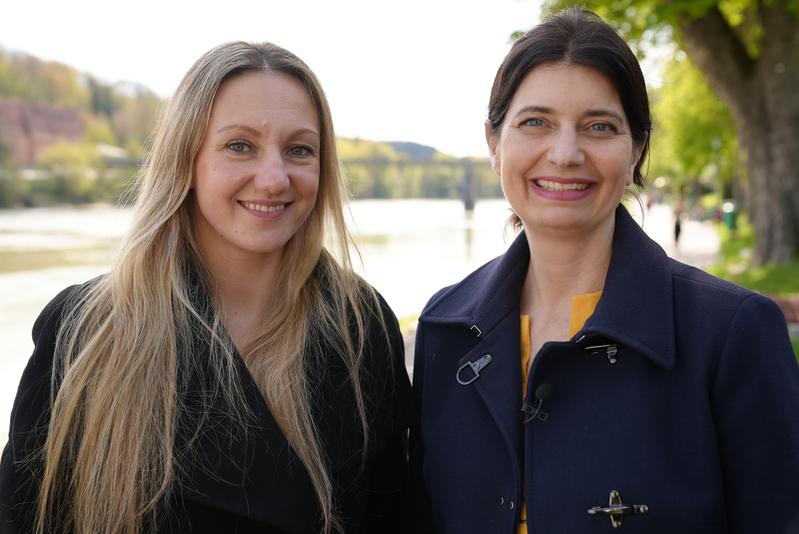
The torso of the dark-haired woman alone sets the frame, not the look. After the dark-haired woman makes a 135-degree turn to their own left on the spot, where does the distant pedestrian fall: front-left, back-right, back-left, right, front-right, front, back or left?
left

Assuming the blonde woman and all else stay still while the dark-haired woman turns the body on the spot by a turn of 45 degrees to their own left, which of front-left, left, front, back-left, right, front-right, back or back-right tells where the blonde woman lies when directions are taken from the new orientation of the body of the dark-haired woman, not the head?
right

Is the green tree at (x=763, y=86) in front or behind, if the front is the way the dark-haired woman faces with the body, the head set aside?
behind

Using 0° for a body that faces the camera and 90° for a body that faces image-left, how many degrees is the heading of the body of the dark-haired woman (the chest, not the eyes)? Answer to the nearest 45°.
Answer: approximately 45°
